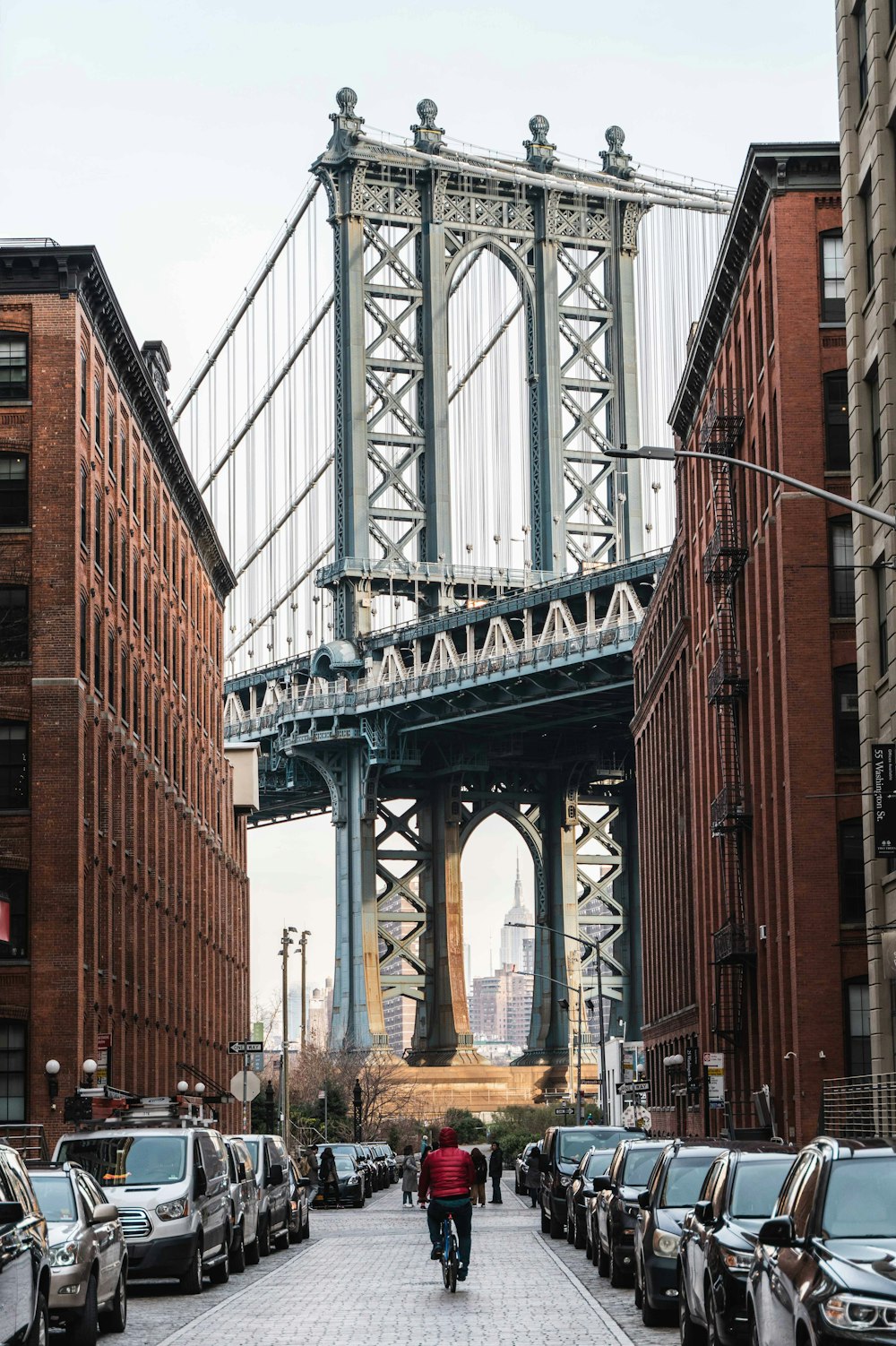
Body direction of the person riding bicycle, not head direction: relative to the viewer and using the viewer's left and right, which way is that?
facing away from the viewer

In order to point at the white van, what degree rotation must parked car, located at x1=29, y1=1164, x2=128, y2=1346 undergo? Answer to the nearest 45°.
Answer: approximately 180°

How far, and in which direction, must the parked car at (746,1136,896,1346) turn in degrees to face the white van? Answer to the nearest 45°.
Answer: approximately 135° to its right

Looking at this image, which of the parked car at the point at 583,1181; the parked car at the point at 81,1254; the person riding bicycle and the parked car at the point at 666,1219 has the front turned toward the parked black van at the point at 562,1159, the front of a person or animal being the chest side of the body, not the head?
the person riding bicycle

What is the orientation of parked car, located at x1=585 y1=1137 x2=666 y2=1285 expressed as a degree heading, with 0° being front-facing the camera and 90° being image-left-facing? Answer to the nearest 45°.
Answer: approximately 0°

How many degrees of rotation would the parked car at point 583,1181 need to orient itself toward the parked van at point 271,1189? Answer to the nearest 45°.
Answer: approximately 90° to its right

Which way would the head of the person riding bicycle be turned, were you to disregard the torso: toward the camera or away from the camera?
away from the camera
